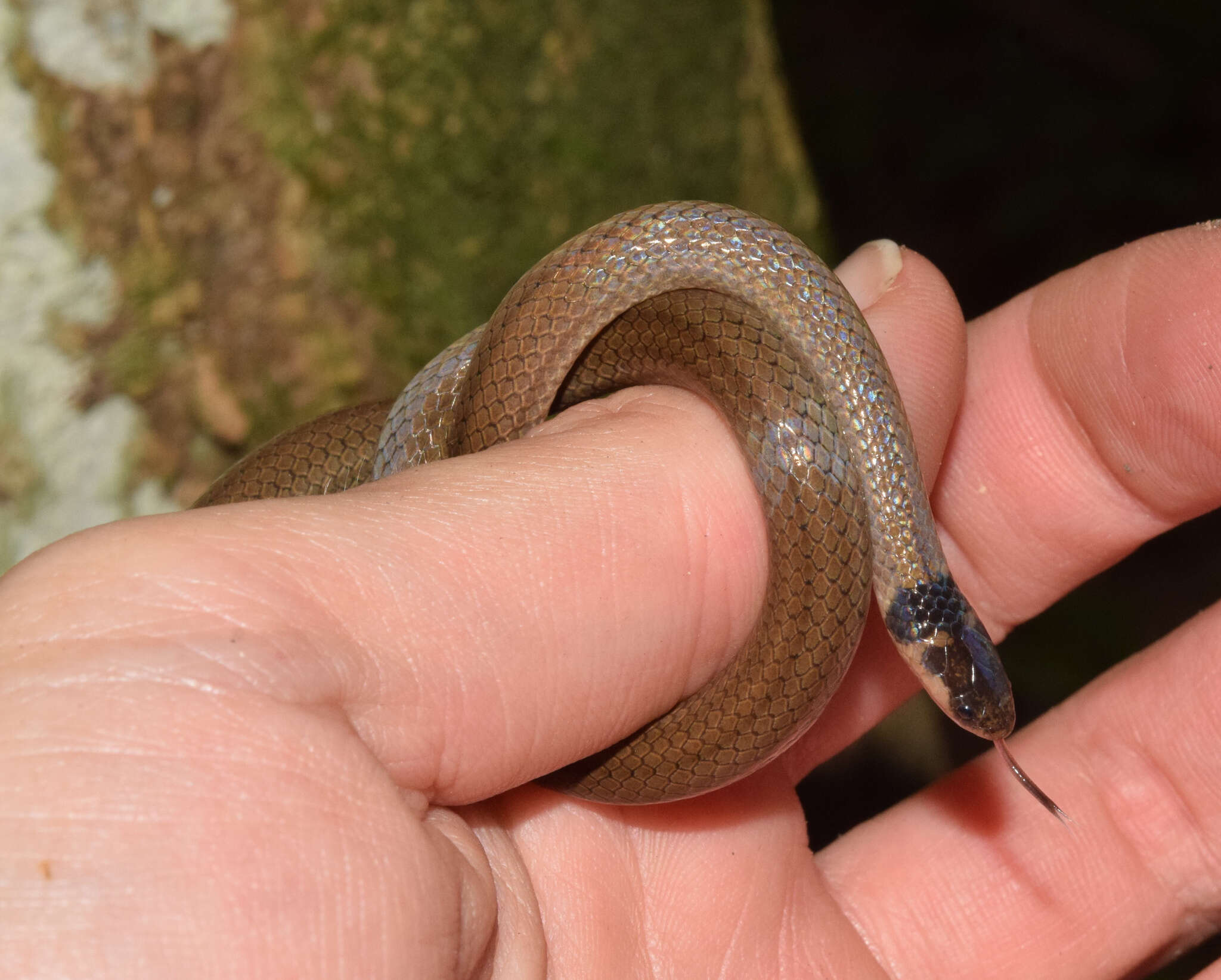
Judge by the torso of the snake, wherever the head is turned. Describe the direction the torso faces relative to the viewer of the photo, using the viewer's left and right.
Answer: facing the viewer and to the right of the viewer
